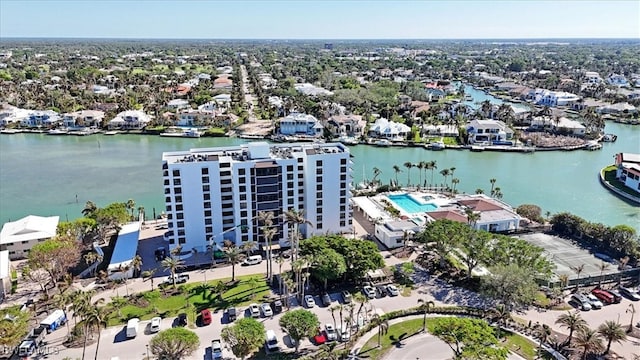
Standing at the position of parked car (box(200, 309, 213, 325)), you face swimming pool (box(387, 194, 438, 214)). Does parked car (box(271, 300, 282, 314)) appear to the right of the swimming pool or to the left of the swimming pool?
right

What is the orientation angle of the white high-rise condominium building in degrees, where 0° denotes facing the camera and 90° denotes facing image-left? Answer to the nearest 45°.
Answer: approximately 0°

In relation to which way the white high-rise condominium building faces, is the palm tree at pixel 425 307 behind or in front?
in front

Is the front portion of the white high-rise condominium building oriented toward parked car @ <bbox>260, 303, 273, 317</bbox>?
yes

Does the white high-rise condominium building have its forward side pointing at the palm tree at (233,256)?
yes

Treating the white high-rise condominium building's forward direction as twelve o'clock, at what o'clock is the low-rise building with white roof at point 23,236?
The low-rise building with white roof is roughly at 3 o'clock from the white high-rise condominium building.

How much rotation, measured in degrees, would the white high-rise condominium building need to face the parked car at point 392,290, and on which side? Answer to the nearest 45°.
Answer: approximately 45° to its left

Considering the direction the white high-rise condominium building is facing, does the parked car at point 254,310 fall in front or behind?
in front

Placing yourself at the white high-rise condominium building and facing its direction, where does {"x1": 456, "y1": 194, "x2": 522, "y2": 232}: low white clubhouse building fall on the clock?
The low white clubhouse building is roughly at 9 o'clock from the white high-rise condominium building.

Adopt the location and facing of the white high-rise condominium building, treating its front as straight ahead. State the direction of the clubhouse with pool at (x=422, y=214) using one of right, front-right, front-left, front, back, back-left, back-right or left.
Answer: left

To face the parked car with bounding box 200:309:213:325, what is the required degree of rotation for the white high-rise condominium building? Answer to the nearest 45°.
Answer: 0° — it already faces it
